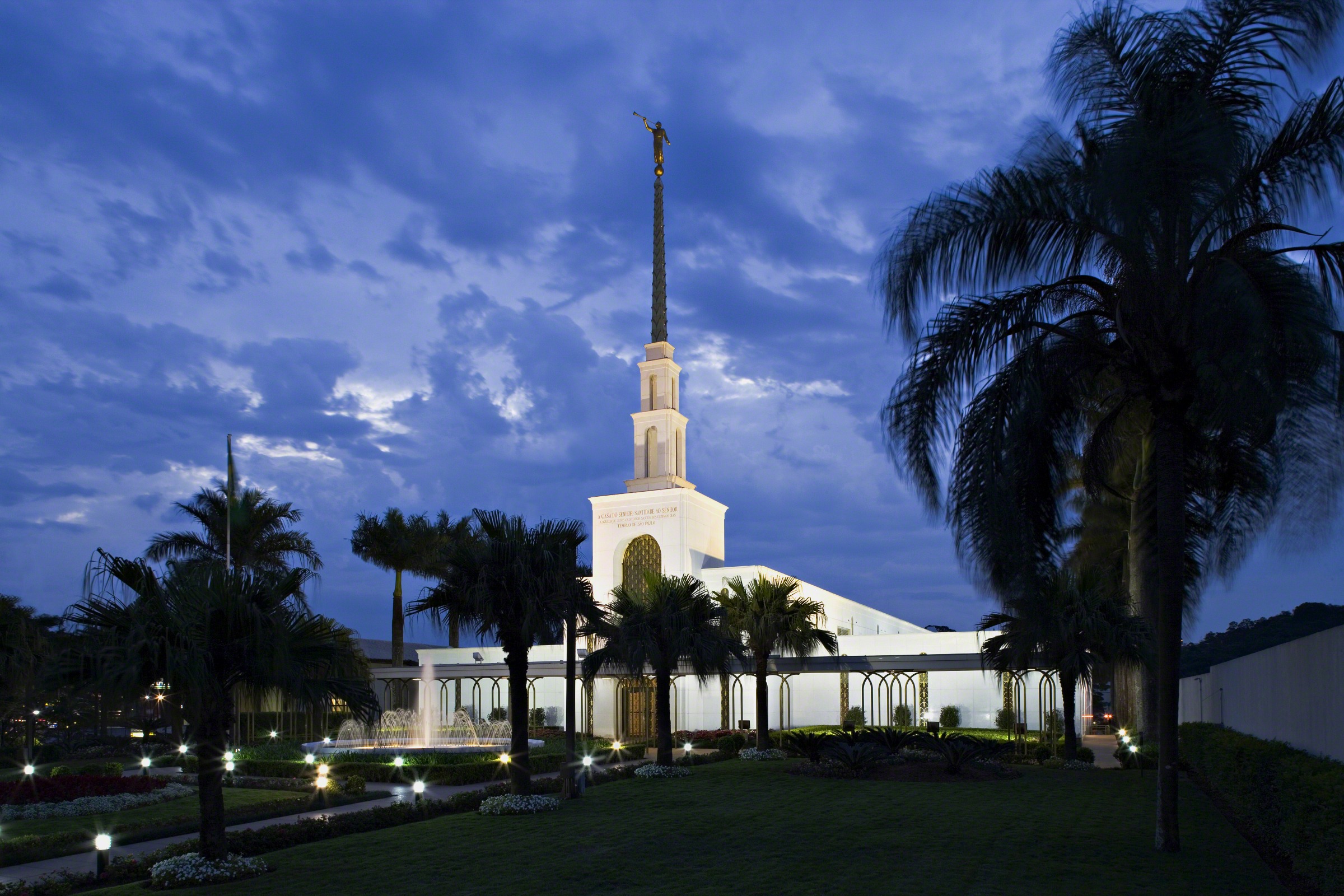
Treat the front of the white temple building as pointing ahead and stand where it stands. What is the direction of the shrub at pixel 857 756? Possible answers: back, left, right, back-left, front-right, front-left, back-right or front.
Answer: front-left

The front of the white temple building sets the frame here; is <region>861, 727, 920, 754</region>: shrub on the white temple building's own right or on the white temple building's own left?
on the white temple building's own left

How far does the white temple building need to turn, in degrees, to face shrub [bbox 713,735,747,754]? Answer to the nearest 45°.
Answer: approximately 45° to its left

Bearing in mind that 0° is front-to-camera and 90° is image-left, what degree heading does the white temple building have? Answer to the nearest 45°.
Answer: approximately 45°
